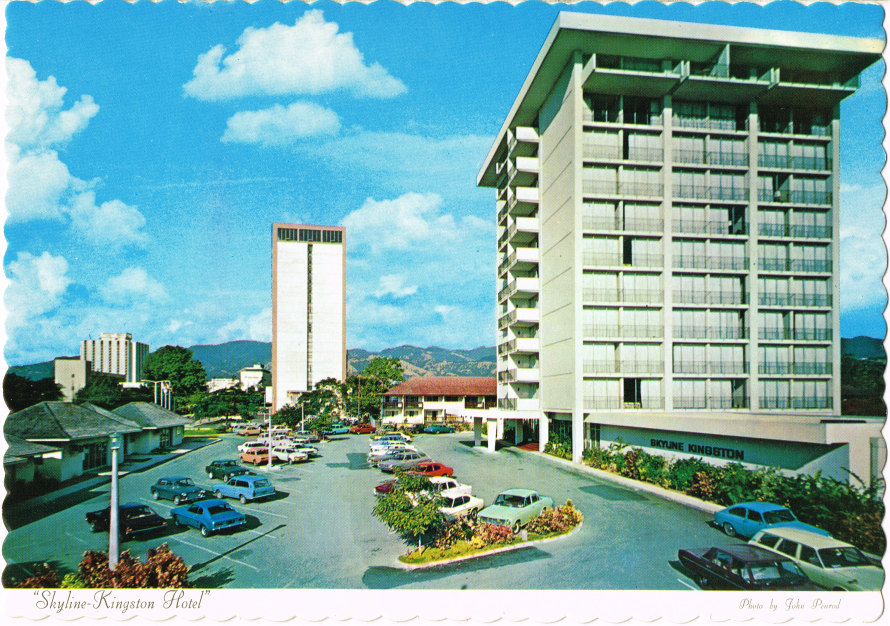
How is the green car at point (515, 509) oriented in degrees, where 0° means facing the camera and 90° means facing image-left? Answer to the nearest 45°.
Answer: approximately 45°

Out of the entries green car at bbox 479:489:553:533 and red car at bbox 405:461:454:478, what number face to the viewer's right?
0

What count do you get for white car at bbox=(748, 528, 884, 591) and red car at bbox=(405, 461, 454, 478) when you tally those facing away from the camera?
0
